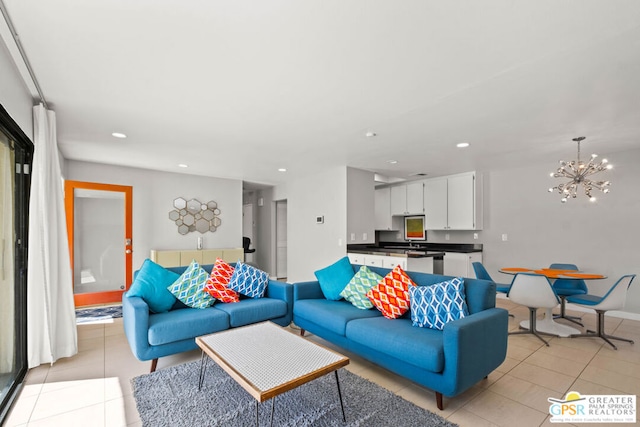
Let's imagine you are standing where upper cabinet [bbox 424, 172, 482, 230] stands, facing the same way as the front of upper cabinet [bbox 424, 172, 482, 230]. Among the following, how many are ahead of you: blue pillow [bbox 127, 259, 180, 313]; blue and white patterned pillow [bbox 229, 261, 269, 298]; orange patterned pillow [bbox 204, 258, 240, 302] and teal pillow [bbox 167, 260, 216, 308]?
4

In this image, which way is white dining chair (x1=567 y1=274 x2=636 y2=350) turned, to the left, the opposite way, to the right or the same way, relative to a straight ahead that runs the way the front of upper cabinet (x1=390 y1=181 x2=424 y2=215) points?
to the right

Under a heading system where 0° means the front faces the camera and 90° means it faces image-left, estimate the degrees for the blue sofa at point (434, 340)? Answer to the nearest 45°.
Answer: approximately 45°

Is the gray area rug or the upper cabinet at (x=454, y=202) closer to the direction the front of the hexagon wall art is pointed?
the gray area rug

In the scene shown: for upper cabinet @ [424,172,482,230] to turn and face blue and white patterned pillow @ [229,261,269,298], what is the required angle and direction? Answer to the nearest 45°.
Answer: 0° — it already faces it

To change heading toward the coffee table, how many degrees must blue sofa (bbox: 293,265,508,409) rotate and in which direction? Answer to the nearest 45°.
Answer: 0° — it already faces it

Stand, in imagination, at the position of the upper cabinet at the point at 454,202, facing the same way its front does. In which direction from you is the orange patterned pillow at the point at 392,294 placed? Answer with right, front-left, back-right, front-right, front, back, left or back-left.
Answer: front-left

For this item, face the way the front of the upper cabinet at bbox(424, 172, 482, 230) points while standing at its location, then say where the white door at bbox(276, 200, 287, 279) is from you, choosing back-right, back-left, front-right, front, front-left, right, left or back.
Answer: front-right

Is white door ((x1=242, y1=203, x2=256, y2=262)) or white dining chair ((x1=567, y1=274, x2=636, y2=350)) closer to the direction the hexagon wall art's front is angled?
the white dining chair

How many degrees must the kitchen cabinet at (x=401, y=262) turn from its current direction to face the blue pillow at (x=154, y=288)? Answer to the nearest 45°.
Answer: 0° — it already faces it

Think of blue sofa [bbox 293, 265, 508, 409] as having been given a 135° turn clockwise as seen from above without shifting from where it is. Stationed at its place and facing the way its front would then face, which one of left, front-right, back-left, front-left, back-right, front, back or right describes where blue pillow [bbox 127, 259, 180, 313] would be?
left

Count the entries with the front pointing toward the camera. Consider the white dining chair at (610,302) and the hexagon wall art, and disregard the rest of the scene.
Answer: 1

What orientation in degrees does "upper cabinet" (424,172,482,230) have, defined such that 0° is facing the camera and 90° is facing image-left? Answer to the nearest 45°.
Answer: approximately 45°

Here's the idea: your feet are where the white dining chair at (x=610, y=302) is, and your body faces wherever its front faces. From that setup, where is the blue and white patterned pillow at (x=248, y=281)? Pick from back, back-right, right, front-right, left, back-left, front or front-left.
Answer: front-left

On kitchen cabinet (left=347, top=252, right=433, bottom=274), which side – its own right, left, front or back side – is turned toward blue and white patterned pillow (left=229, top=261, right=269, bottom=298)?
front
